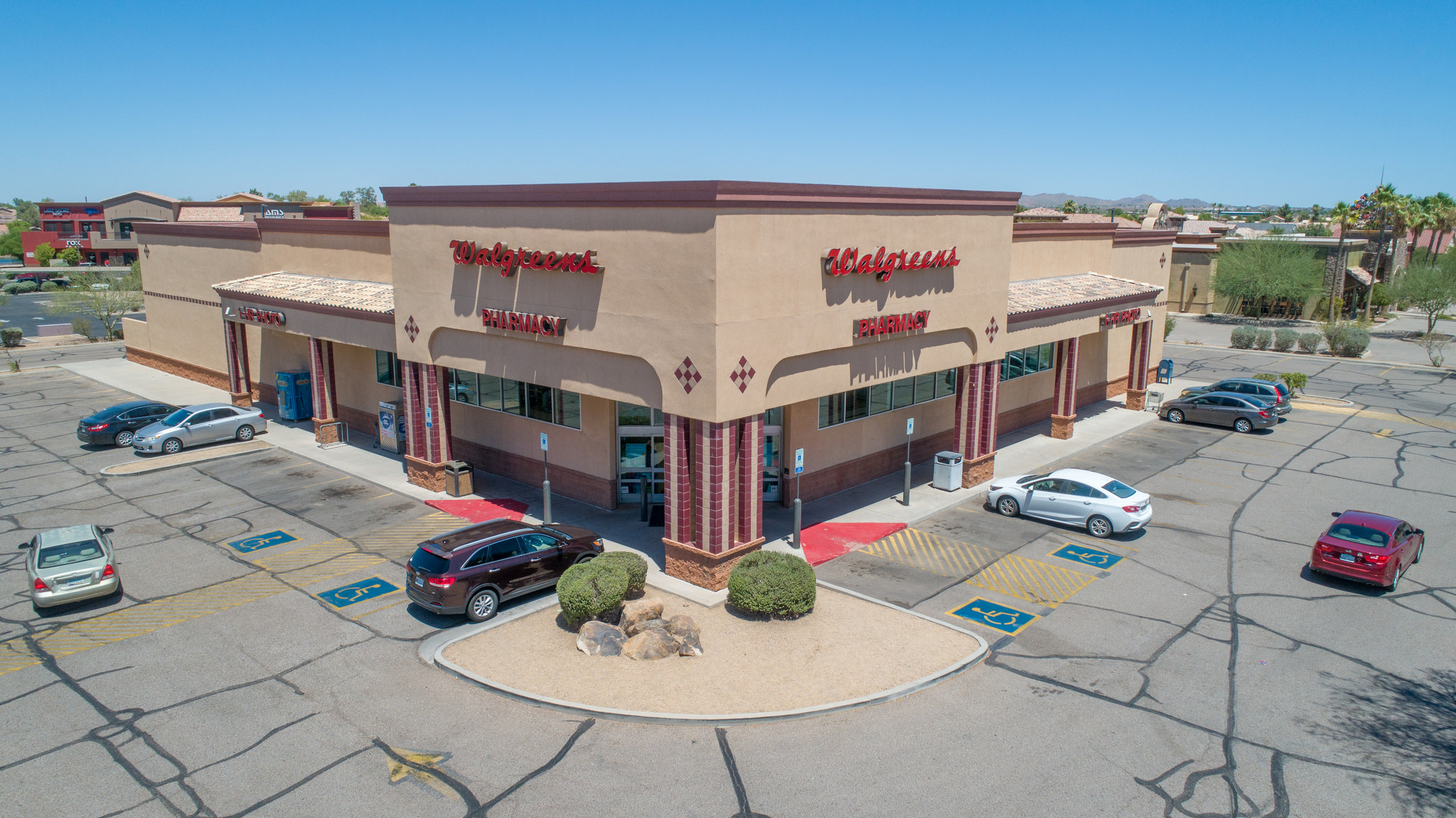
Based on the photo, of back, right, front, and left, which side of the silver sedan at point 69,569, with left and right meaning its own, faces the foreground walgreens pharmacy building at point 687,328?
right

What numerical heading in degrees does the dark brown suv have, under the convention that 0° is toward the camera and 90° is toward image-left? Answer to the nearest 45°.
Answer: approximately 225°

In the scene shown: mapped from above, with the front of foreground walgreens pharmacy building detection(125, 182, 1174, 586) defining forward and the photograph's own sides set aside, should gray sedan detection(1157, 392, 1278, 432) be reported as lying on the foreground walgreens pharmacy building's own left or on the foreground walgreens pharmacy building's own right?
on the foreground walgreens pharmacy building's own left

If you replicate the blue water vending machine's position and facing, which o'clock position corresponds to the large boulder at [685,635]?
The large boulder is roughly at 10 o'clock from the blue water vending machine.

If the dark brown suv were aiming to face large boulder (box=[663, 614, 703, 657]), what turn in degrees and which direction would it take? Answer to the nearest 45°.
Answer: approximately 90° to its right

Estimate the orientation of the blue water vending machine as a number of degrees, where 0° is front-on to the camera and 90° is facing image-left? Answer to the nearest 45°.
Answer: approximately 45°

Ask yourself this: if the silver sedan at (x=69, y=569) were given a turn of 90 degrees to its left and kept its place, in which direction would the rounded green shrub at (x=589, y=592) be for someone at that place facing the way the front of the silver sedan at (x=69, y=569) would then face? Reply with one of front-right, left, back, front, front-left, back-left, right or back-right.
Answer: back-left

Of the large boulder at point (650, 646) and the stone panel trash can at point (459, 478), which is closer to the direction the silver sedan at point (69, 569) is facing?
the stone panel trash can

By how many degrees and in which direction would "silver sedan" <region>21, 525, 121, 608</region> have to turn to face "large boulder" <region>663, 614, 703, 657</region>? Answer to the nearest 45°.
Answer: approximately 135° to its right

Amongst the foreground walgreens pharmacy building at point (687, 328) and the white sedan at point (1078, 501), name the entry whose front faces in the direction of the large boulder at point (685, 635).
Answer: the foreground walgreens pharmacy building
